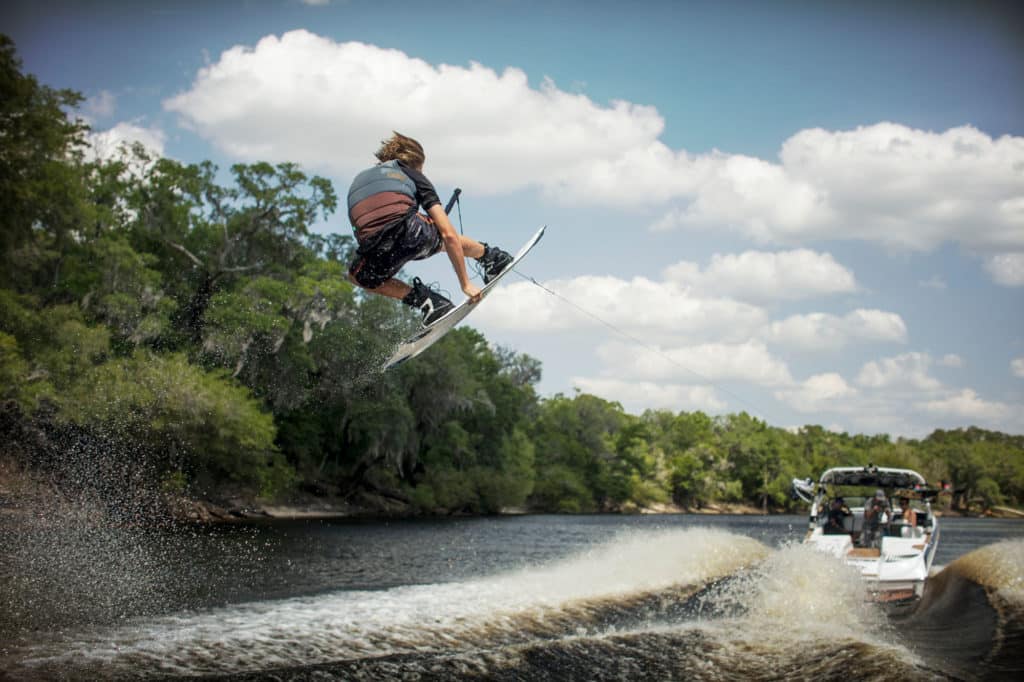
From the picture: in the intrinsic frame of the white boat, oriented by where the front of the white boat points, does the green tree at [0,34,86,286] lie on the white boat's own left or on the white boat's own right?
on the white boat's own left

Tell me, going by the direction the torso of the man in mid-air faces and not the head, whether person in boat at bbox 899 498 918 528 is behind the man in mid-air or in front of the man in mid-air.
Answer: in front

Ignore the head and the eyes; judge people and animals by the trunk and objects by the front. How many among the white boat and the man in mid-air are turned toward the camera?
0

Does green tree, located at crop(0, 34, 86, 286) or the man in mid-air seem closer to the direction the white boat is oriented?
the green tree

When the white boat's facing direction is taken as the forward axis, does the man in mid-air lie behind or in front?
behind

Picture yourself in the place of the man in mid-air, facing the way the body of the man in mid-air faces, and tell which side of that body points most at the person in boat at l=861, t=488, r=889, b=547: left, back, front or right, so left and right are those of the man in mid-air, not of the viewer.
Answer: front

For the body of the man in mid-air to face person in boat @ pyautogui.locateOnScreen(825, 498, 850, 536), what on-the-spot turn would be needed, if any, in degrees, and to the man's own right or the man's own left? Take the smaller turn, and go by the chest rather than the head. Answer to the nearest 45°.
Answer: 0° — they already face them

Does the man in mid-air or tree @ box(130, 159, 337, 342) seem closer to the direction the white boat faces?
the tree

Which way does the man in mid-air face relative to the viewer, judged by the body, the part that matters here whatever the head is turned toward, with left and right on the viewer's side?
facing away from the viewer and to the right of the viewer

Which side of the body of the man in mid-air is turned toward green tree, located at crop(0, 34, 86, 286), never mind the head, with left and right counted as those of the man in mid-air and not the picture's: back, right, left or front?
left

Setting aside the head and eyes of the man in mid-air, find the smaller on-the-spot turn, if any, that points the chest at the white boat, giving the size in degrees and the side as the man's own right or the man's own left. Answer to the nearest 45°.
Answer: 0° — they already face it

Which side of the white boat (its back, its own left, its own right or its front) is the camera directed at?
back
